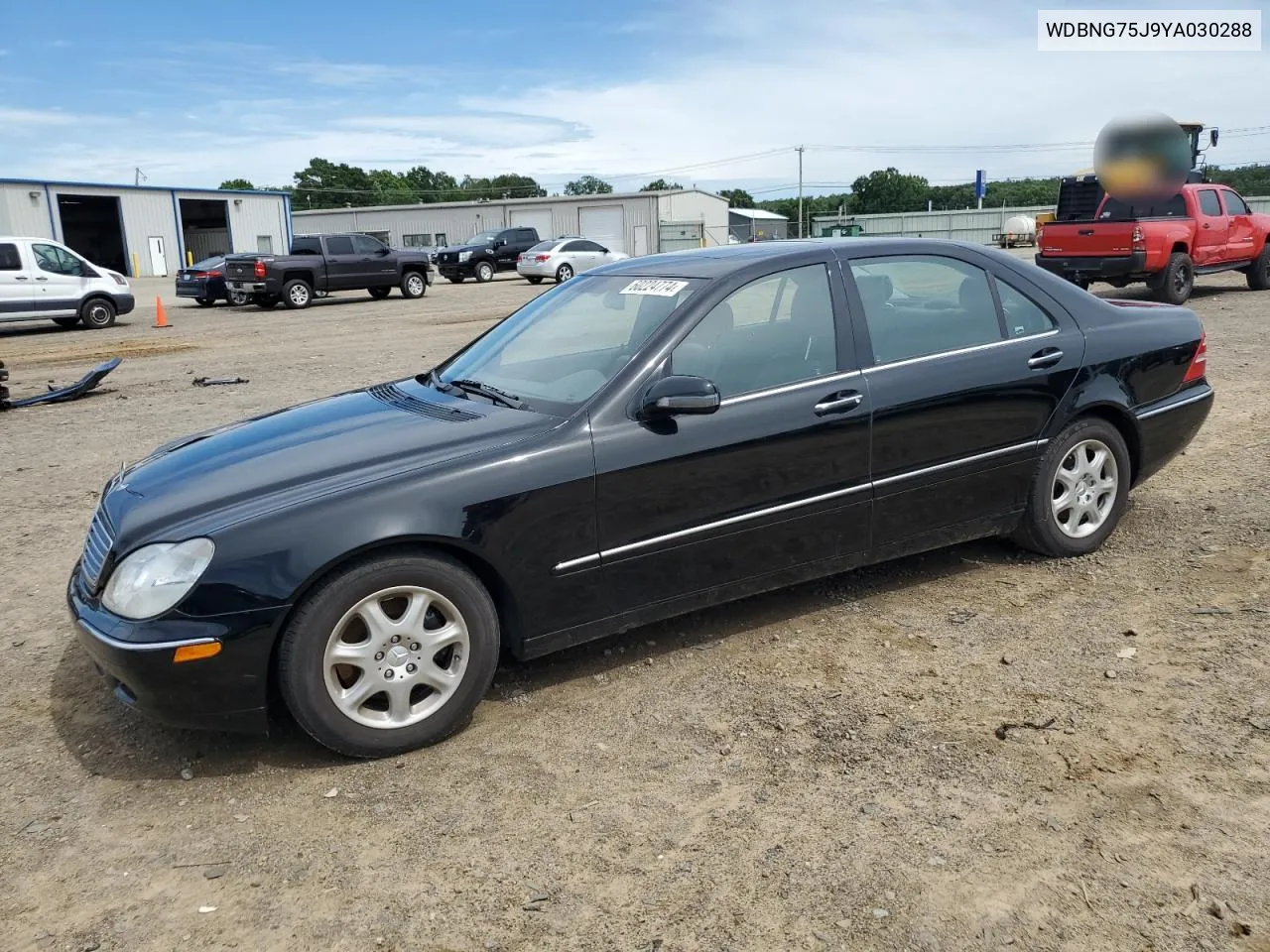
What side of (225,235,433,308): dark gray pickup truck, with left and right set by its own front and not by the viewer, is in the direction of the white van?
back

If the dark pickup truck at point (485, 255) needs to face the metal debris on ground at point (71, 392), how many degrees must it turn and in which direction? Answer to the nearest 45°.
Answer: approximately 45° to its left

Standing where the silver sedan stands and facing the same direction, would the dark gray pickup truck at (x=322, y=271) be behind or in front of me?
behind

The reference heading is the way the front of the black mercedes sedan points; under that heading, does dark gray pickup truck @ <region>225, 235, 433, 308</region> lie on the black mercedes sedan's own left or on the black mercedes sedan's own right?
on the black mercedes sedan's own right

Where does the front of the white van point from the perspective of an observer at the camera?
facing to the right of the viewer

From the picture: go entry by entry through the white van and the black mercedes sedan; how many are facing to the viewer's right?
1

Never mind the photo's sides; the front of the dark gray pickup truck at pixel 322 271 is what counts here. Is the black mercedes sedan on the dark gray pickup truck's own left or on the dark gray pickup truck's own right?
on the dark gray pickup truck's own right

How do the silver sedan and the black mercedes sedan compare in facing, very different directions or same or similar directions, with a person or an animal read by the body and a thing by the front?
very different directions

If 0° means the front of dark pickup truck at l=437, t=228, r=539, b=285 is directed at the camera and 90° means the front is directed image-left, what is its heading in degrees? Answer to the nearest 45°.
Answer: approximately 45°

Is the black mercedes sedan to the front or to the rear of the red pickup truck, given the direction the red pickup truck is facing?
to the rear

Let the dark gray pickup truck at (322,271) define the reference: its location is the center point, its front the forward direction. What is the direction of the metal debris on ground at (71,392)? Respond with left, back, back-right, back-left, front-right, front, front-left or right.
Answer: back-right

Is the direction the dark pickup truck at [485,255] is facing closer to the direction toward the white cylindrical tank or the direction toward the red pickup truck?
the red pickup truck

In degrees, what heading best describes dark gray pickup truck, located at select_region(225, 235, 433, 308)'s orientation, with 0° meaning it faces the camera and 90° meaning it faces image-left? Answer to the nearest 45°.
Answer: approximately 225°
